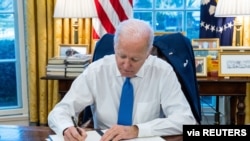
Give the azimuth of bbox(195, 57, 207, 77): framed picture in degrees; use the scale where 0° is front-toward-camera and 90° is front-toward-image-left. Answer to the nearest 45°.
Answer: approximately 0°

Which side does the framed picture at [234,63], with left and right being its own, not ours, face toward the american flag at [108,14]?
right

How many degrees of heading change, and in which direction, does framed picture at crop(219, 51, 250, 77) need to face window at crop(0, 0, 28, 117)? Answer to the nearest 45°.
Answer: approximately 90° to its right

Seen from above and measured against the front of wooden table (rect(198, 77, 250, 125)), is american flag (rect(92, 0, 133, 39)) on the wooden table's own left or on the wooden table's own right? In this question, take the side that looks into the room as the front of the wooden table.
on the wooden table's own right

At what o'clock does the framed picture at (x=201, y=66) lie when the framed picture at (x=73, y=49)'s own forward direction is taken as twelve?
the framed picture at (x=201, y=66) is roughly at 10 o'clock from the framed picture at (x=73, y=49).
